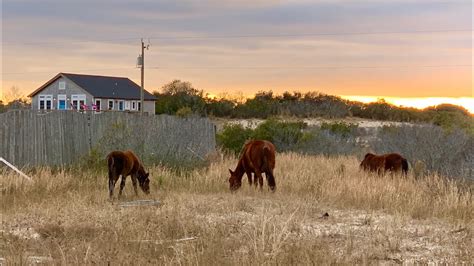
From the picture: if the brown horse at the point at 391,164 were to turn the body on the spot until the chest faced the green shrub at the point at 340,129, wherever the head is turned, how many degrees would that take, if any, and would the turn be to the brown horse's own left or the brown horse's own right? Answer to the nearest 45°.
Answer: approximately 90° to the brown horse's own right

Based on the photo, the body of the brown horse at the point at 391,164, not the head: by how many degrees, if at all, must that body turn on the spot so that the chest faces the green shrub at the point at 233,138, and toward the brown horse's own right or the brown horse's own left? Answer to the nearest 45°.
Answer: approximately 45° to the brown horse's own right

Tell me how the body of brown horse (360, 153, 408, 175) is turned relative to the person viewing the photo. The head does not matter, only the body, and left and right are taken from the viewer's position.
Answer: facing to the left of the viewer

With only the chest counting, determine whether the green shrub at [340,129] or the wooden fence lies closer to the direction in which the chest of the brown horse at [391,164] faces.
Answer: the wooden fence

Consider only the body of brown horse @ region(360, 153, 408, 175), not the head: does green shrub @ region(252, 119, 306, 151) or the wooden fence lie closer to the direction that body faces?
the wooden fence

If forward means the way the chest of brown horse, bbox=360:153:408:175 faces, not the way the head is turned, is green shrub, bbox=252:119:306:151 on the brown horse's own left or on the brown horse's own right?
on the brown horse's own right

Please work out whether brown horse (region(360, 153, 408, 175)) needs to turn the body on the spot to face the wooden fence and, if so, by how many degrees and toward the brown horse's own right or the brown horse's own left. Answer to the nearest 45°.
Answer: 0° — it already faces it

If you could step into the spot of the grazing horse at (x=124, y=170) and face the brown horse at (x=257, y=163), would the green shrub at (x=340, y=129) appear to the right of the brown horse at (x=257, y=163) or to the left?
left

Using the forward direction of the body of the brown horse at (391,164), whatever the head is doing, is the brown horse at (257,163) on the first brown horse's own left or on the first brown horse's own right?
on the first brown horse's own left
